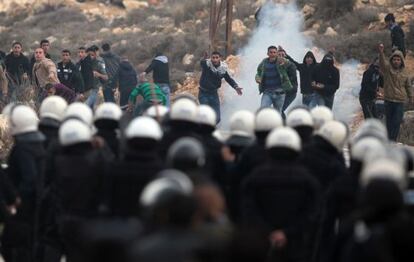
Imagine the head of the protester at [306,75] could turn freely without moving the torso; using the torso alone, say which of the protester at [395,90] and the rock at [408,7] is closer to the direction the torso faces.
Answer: the protester

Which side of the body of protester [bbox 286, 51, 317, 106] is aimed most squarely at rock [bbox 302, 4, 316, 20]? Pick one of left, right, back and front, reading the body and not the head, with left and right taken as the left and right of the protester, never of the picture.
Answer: back

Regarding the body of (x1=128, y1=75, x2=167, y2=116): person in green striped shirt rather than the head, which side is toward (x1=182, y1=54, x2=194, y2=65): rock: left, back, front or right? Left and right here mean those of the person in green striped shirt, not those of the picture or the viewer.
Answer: right

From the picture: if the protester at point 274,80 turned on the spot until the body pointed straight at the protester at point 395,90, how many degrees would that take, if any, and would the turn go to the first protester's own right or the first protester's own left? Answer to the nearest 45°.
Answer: approximately 90° to the first protester's own left

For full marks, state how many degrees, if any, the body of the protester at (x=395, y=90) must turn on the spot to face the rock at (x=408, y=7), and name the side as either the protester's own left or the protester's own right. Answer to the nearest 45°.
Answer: approximately 180°

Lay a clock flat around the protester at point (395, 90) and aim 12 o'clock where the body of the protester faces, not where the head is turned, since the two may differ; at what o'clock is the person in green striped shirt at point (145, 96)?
The person in green striped shirt is roughly at 2 o'clock from the protester.
